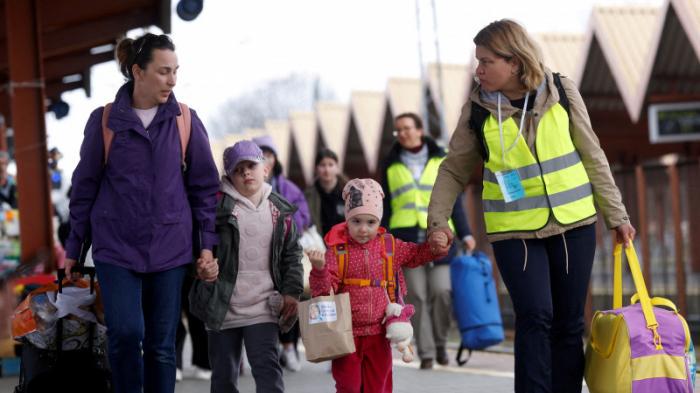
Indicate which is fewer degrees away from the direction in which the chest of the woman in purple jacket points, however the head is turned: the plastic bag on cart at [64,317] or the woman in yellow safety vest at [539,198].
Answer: the woman in yellow safety vest

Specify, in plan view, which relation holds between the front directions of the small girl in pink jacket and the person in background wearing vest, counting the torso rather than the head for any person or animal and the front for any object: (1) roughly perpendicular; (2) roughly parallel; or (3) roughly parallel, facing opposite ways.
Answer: roughly parallel

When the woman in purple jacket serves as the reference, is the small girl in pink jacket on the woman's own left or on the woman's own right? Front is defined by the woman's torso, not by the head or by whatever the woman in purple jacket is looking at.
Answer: on the woman's own left

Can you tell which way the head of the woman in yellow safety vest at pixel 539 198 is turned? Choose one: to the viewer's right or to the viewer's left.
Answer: to the viewer's left

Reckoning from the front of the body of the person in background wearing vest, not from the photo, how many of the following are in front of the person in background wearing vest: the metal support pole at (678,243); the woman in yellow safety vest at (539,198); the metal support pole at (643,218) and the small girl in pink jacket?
2

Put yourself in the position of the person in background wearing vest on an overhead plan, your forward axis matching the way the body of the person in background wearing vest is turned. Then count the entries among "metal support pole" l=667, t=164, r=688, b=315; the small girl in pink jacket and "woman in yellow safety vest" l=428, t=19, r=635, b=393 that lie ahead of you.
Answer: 2

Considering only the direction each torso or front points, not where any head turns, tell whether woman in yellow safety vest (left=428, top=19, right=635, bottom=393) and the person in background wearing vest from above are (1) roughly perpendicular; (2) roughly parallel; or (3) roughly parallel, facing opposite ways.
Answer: roughly parallel

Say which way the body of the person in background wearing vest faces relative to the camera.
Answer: toward the camera

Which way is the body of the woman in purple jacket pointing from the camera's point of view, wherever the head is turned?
toward the camera

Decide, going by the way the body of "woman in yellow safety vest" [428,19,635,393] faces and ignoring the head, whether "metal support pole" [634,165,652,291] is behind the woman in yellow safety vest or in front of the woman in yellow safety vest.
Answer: behind

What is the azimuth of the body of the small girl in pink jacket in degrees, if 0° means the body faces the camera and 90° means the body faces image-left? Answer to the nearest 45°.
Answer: approximately 0°

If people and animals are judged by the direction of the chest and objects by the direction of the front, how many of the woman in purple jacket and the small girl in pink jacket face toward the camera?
2

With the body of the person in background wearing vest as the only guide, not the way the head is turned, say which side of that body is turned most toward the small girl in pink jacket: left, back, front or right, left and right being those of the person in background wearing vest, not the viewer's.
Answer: front

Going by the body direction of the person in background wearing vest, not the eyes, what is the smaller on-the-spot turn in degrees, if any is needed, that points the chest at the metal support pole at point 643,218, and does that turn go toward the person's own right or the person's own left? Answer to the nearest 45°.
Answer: approximately 135° to the person's own left

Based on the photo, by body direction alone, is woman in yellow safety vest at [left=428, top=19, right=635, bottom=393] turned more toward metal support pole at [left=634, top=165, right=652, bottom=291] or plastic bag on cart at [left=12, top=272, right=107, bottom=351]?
the plastic bag on cart

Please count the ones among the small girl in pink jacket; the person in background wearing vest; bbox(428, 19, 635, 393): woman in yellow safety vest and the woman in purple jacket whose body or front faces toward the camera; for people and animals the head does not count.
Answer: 4

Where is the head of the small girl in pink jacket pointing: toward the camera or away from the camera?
toward the camera
